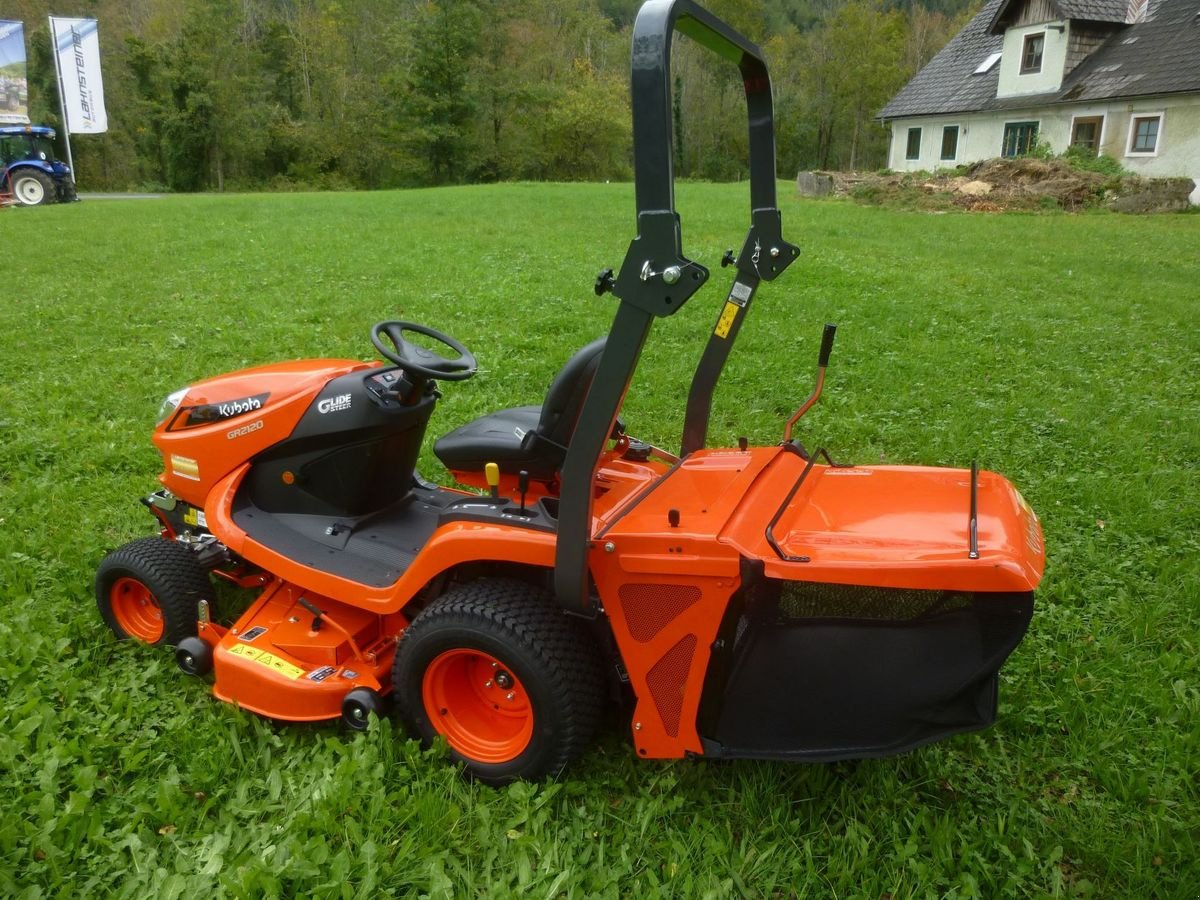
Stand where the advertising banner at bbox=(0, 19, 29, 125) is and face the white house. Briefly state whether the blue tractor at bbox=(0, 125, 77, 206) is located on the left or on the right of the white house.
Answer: right

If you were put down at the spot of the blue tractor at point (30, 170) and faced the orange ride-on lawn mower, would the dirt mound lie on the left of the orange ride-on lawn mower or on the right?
left

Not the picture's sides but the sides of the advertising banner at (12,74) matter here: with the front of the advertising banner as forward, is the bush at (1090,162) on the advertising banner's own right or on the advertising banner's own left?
on the advertising banner's own left

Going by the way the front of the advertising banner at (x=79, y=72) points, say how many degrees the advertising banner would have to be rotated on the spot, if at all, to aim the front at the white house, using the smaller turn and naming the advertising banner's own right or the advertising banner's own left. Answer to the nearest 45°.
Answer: approximately 45° to the advertising banner's own left

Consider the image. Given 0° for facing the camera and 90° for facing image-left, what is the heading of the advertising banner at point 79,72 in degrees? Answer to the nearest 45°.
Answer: approximately 0°

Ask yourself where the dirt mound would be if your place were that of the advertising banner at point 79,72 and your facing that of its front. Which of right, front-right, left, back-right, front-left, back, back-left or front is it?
front-left

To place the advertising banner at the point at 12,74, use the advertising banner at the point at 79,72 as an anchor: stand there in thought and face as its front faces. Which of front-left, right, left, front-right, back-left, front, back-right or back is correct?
front-right

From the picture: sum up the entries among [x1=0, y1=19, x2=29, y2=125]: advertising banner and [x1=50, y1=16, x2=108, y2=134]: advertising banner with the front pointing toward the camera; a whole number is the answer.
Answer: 2

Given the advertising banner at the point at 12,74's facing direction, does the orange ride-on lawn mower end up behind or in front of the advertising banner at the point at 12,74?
in front

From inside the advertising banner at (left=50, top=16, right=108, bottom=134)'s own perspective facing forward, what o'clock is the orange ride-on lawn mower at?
The orange ride-on lawn mower is roughly at 12 o'clock from the advertising banner.

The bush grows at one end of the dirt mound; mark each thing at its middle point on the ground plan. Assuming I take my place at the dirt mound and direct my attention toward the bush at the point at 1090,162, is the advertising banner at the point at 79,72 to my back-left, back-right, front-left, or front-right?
back-left
